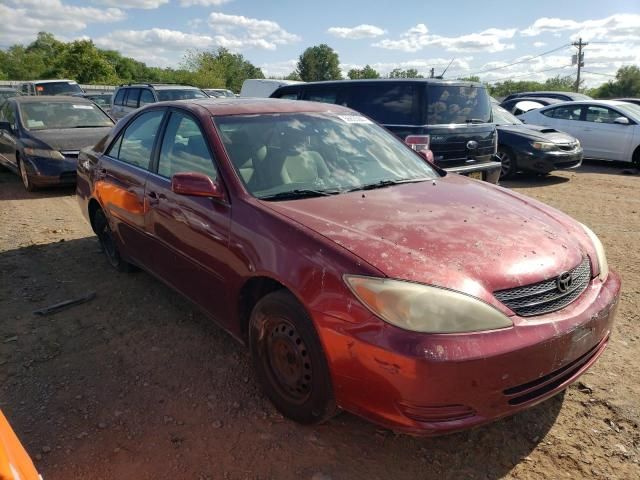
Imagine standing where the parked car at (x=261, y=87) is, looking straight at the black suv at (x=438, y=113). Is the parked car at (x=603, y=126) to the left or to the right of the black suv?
left

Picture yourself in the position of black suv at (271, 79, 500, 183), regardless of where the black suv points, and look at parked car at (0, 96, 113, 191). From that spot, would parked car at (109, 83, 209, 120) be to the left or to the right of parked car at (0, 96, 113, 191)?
right

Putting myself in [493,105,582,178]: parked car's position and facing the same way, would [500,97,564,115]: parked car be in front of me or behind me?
behind

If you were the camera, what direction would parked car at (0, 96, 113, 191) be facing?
facing the viewer and to the right of the viewer

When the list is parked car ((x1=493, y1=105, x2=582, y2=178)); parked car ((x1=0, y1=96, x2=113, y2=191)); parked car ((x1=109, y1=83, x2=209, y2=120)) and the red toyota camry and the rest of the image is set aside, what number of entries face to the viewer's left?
0

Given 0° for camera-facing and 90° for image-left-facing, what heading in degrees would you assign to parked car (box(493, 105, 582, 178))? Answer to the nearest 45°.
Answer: approximately 315°

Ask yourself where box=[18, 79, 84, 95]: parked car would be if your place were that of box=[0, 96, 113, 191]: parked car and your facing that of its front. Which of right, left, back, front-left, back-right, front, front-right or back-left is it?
back-left

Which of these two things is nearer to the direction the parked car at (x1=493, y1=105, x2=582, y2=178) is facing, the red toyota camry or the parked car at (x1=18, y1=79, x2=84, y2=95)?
the red toyota camry

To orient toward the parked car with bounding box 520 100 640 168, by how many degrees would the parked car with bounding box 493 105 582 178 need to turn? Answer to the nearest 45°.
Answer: approximately 90° to its left

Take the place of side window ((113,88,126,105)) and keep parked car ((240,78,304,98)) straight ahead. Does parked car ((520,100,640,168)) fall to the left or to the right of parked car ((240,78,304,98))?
right

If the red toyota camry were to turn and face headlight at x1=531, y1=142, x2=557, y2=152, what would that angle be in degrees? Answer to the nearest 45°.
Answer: approximately 90° to its left

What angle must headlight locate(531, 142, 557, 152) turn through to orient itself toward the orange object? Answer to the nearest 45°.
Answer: approximately 45° to its right
